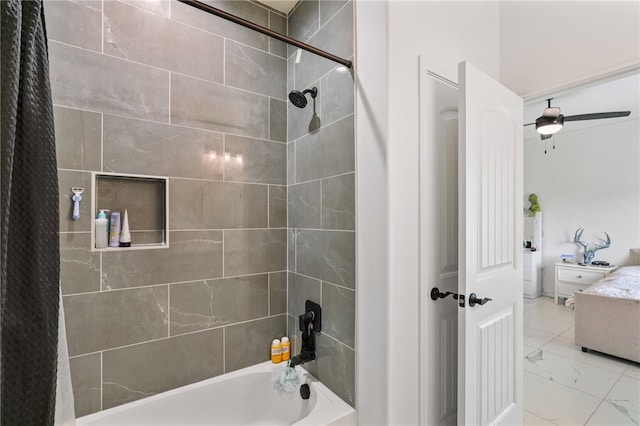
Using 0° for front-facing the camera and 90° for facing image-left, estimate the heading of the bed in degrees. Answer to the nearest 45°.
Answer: approximately 45°

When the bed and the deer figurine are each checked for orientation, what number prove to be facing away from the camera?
0

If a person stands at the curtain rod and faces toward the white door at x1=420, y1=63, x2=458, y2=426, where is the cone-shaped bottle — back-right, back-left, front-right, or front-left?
back-left

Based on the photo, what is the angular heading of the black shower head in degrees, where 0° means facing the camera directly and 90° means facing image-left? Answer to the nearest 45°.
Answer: approximately 45°

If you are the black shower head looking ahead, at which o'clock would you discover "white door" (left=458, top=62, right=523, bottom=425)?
The white door is roughly at 8 o'clock from the black shower head.

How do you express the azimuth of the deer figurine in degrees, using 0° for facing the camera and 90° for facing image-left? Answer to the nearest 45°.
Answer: approximately 45°

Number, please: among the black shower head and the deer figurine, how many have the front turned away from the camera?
0

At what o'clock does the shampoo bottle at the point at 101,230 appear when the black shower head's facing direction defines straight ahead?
The shampoo bottle is roughly at 1 o'clock from the black shower head.
